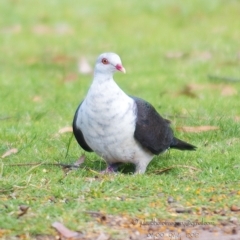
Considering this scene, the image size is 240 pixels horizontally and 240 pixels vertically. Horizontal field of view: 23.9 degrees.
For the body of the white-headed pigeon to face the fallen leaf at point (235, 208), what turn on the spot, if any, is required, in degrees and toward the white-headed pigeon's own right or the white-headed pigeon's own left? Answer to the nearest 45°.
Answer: approximately 90° to the white-headed pigeon's own left

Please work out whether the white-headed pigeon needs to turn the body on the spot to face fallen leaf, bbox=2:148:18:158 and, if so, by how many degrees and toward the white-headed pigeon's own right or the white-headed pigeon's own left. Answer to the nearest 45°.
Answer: approximately 90° to the white-headed pigeon's own right

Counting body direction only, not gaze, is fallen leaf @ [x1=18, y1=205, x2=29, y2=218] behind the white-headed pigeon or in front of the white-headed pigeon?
in front

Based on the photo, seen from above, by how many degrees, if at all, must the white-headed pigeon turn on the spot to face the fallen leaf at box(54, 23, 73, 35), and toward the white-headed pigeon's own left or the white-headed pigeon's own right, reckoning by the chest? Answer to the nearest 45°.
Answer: approximately 135° to the white-headed pigeon's own right

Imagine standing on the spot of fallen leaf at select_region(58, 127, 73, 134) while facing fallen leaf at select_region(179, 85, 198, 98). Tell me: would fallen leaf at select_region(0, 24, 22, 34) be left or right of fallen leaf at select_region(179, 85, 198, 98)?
left

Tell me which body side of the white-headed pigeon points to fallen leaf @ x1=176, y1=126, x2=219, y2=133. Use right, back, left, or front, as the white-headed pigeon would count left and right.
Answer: back

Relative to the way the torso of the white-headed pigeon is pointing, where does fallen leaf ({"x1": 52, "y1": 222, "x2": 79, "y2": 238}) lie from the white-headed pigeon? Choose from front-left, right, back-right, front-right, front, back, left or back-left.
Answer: front-left

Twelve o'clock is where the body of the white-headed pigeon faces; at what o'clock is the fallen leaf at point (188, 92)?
The fallen leaf is roughly at 5 o'clock from the white-headed pigeon.

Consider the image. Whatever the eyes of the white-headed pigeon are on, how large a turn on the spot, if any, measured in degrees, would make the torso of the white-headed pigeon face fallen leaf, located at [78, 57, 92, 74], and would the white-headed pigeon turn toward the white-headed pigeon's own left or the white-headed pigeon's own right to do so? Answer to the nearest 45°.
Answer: approximately 135° to the white-headed pigeon's own right

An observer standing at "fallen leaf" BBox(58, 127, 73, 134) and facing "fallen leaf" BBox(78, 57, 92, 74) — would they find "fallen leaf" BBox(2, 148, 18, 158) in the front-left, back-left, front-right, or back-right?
back-left
